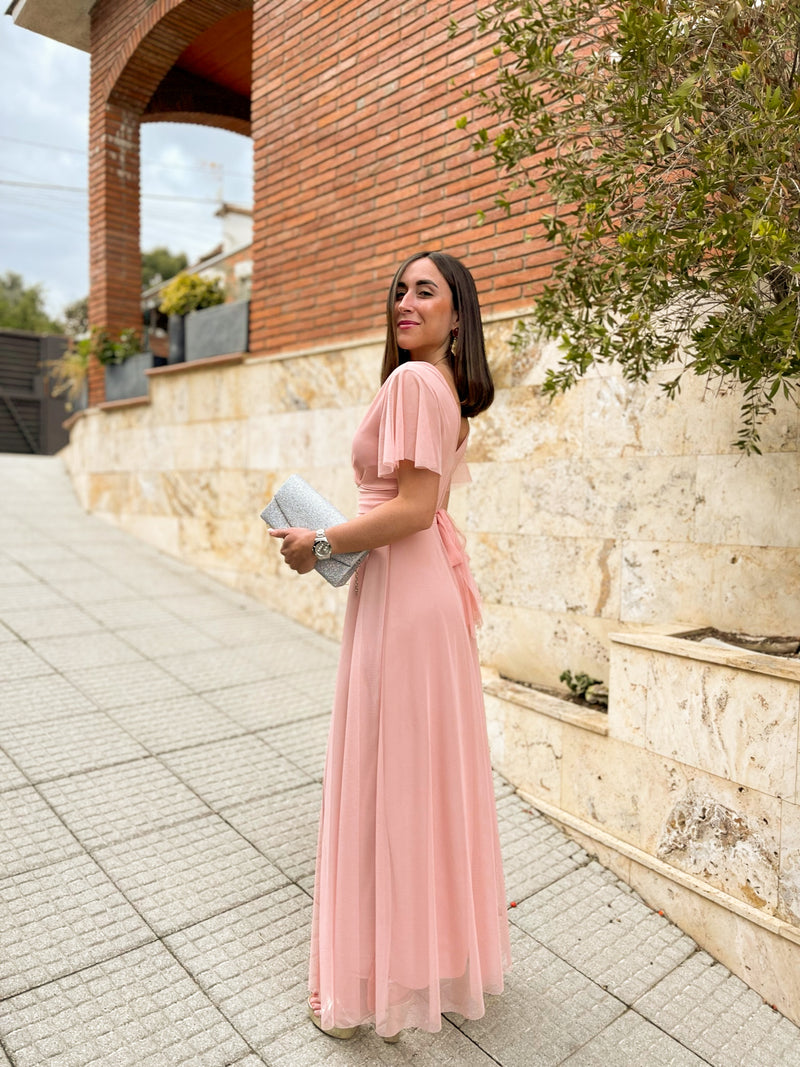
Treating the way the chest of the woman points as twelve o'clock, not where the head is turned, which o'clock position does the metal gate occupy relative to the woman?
The metal gate is roughly at 2 o'clock from the woman.

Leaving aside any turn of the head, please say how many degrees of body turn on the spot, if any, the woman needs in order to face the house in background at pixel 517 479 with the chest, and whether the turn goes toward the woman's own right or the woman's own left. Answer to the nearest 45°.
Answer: approximately 90° to the woman's own right

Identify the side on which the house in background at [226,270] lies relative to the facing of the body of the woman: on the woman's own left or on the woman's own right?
on the woman's own right

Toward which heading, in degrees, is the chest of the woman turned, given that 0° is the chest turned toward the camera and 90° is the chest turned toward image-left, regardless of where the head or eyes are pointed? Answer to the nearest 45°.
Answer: approximately 90°

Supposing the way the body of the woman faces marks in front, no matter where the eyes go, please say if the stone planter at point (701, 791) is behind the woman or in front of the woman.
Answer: behind

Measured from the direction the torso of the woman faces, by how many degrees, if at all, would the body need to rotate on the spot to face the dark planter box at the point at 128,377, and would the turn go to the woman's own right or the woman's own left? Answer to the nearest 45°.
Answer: approximately 45° to the woman's own right

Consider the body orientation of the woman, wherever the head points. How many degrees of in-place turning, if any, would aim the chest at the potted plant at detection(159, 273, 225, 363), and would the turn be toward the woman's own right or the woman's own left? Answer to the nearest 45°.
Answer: approximately 90° to the woman's own right

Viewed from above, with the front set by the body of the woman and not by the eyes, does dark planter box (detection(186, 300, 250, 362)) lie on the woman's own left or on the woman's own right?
on the woman's own right
